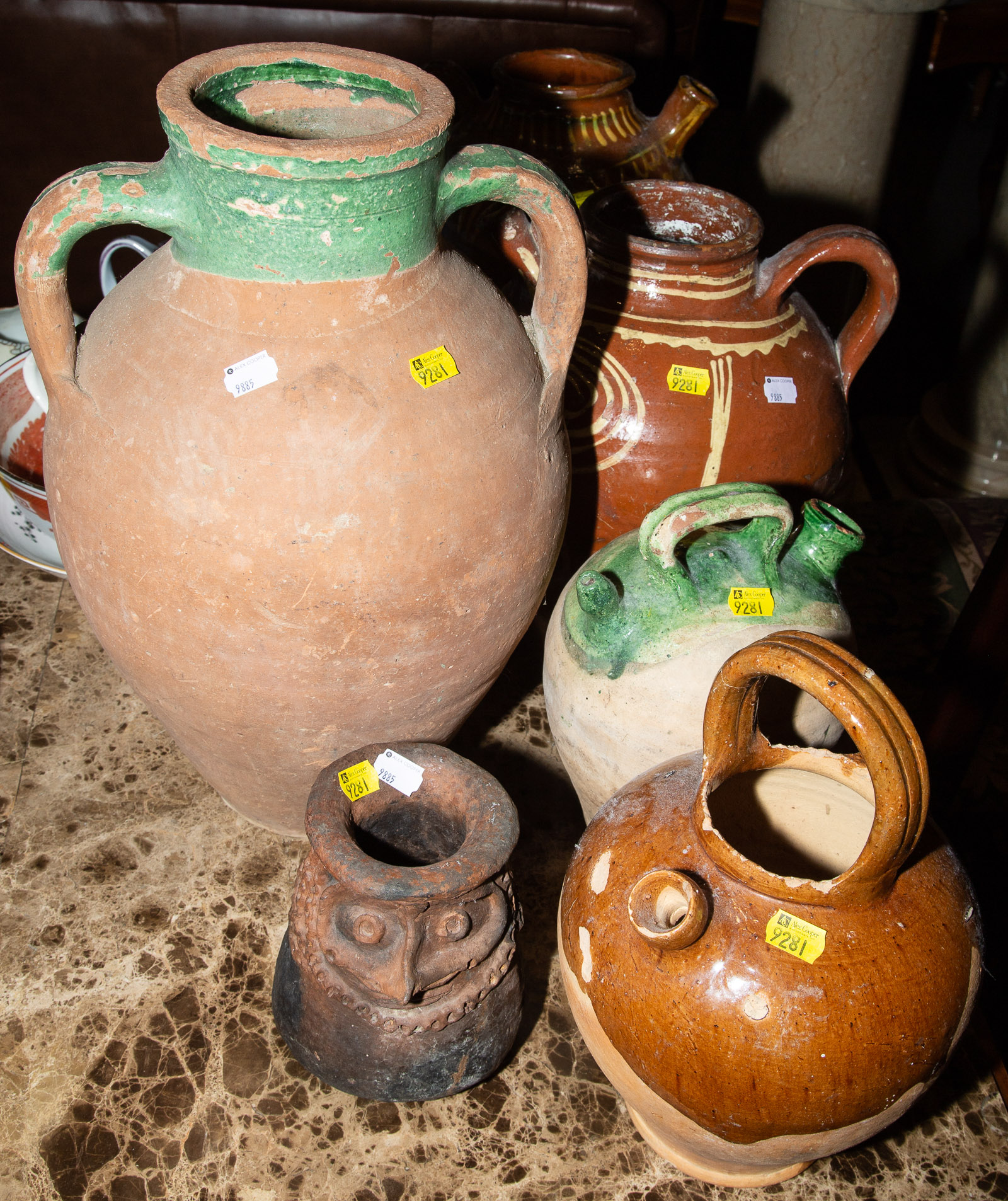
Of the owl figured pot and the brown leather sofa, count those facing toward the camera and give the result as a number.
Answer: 2

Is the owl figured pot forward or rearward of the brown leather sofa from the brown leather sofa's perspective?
forward

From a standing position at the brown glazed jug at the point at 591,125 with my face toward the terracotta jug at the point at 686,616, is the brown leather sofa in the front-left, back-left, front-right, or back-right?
back-right

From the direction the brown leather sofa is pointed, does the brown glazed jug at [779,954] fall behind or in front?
in front

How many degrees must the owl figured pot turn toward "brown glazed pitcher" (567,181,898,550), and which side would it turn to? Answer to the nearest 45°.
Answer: approximately 135° to its left

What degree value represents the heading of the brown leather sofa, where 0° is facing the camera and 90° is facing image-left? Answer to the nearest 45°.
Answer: approximately 0°

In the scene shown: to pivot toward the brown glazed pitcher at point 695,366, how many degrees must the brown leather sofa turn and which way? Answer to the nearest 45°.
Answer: approximately 45° to its left

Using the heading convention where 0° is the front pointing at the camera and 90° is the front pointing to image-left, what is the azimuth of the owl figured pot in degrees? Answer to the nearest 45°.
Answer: approximately 0°

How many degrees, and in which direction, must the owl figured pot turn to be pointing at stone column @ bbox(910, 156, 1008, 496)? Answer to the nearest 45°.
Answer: approximately 135° to its left

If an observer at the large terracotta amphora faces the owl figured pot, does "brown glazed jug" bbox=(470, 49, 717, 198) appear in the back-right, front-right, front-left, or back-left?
back-left
